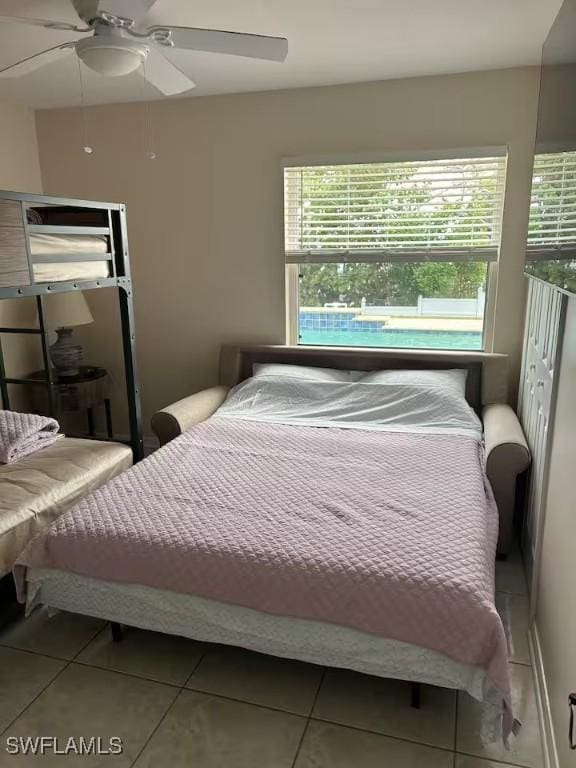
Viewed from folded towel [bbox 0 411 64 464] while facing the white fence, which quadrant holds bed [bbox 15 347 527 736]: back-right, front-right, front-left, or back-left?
front-right

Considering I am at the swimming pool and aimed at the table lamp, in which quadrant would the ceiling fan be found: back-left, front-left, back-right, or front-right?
front-left

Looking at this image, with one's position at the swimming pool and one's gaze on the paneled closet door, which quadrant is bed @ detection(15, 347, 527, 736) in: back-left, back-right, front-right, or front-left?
front-right

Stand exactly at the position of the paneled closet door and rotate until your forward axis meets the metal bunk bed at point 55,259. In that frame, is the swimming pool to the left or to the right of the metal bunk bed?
right

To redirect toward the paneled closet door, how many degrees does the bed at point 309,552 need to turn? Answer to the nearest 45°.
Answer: approximately 135° to its left

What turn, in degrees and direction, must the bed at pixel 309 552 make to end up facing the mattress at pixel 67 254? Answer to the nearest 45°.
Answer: approximately 135° to its right

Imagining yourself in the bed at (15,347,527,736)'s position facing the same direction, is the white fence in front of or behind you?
behind

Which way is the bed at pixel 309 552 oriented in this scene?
toward the camera

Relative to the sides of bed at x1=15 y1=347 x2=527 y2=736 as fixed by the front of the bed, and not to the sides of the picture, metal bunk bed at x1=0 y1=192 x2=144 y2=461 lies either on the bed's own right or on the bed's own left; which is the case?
on the bed's own right

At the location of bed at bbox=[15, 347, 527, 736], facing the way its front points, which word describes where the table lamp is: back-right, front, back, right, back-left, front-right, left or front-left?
back-right

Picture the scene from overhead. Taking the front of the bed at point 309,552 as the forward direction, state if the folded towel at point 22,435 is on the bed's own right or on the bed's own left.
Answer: on the bed's own right

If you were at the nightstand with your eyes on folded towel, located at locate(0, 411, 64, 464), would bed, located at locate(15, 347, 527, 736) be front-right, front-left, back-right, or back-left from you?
front-left
